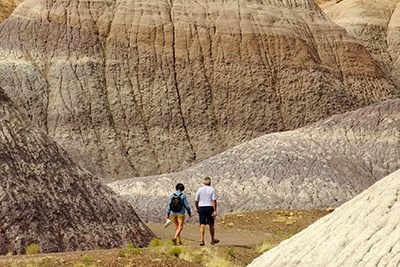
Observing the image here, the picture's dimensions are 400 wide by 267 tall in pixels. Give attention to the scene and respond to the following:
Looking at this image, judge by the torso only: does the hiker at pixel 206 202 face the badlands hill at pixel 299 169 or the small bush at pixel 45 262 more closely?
the badlands hill

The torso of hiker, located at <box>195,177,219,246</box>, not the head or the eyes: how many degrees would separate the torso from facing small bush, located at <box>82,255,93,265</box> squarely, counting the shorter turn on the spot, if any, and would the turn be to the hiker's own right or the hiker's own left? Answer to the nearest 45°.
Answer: approximately 135° to the hiker's own left

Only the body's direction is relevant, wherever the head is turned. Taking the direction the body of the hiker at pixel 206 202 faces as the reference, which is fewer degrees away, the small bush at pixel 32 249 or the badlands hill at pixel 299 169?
the badlands hill

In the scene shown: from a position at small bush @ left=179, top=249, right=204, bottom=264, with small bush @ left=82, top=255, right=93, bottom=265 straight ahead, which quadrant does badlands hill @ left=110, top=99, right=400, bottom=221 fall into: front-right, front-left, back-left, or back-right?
back-right

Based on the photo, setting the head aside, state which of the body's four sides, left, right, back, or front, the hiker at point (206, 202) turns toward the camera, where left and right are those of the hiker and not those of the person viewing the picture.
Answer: back

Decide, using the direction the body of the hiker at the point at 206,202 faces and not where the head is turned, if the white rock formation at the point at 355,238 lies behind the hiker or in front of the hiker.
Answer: behind

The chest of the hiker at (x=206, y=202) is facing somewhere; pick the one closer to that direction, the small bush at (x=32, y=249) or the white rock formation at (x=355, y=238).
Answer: the small bush

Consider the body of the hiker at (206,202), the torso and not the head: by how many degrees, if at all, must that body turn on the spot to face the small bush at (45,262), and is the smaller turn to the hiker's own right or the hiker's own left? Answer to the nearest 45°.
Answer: approximately 135° to the hiker's own left

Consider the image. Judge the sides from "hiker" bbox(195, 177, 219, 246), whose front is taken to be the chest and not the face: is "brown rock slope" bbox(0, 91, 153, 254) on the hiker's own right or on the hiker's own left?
on the hiker's own left

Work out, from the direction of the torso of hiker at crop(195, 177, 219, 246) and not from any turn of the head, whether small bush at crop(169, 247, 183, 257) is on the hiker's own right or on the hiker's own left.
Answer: on the hiker's own left

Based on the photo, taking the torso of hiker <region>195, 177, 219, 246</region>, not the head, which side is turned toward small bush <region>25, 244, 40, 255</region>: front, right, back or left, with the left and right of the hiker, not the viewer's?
left
